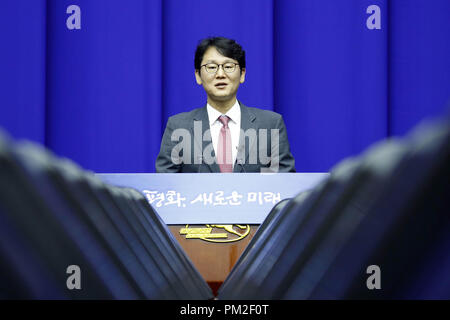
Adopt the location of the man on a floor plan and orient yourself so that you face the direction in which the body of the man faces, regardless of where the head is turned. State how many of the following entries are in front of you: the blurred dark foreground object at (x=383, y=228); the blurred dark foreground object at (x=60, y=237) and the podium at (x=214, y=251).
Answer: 3

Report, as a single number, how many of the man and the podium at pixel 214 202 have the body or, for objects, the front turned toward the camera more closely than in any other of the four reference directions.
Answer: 2

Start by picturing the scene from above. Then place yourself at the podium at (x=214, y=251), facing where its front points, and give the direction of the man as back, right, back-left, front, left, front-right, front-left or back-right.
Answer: back

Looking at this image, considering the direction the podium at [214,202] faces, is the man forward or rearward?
rearward

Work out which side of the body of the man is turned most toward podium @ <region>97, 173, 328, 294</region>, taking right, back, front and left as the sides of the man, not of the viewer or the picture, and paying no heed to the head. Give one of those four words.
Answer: front

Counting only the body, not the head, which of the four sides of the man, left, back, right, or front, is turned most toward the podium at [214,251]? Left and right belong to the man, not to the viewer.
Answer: front

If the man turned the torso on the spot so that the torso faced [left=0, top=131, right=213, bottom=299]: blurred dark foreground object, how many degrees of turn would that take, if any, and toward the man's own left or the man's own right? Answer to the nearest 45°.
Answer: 0° — they already face it
